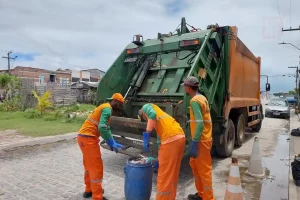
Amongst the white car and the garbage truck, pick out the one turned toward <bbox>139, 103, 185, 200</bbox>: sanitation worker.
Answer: the white car

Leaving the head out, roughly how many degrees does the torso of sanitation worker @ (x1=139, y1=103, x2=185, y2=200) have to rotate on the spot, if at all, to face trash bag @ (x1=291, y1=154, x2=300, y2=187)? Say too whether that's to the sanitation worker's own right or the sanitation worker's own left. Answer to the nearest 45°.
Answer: approximately 135° to the sanitation worker's own right

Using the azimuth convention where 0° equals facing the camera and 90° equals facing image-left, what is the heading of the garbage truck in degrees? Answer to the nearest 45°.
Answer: approximately 225°

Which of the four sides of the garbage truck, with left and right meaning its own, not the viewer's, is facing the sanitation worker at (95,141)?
back

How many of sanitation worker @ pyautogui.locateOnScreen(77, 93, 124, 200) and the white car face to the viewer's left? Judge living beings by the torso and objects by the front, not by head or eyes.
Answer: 0

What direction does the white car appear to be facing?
toward the camera

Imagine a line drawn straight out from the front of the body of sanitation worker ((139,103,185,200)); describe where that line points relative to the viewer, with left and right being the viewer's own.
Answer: facing to the left of the viewer

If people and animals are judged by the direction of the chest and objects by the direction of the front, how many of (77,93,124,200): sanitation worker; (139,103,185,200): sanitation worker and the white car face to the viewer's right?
1

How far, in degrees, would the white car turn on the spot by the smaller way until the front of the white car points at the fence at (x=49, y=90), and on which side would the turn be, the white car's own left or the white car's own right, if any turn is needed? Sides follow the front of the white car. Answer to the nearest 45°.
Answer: approximately 90° to the white car's own right

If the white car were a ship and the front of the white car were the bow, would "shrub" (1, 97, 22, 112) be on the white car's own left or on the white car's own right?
on the white car's own right

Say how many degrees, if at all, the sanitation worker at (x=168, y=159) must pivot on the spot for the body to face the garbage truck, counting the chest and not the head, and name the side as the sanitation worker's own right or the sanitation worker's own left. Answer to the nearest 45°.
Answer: approximately 90° to the sanitation worker's own right

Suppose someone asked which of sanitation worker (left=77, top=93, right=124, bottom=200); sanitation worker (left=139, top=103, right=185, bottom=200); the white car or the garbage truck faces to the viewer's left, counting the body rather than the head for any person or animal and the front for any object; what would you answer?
sanitation worker (left=139, top=103, right=185, bottom=200)

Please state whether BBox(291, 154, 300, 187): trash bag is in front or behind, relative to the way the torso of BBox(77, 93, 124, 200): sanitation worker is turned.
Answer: in front

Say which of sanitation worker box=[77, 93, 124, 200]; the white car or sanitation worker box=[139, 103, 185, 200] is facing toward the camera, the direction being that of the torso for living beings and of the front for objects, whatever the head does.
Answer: the white car

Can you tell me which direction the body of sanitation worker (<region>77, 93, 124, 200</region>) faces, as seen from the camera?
to the viewer's right

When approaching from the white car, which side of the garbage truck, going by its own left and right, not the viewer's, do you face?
front

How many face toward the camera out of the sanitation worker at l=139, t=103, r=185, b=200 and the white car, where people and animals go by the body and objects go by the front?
1

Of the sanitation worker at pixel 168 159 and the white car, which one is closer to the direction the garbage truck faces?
the white car

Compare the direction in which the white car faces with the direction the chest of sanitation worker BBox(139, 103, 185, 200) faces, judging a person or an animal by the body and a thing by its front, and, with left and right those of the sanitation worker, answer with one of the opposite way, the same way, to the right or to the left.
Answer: to the left

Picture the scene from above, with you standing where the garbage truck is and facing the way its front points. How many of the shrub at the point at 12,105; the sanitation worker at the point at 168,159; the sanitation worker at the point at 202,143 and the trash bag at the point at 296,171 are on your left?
1
